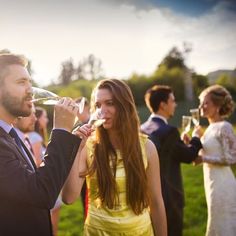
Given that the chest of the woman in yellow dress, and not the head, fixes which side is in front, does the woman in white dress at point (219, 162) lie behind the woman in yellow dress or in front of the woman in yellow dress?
behind

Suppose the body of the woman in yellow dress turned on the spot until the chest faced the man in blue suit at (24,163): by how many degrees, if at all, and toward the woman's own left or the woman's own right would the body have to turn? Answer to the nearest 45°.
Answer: approximately 45° to the woman's own right

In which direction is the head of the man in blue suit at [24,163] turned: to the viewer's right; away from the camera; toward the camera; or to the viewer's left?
to the viewer's right

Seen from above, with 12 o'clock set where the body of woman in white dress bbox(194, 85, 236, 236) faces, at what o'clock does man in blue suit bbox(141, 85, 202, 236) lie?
The man in blue suit is roughly at 12 o'clock from the woman in white dress.

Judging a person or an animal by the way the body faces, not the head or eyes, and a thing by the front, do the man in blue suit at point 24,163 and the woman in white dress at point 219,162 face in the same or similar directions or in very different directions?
very different directions

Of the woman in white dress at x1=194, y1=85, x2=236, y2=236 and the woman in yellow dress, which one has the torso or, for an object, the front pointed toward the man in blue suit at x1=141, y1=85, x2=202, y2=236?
the woman in white dress

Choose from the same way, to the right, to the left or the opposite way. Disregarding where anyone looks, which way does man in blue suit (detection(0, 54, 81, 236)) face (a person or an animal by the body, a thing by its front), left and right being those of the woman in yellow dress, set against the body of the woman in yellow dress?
to the left

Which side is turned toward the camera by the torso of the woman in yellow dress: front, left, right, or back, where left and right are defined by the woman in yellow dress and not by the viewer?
front

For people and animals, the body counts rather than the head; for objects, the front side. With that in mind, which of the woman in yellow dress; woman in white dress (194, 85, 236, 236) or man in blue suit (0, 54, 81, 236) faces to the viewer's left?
the woman in white dress

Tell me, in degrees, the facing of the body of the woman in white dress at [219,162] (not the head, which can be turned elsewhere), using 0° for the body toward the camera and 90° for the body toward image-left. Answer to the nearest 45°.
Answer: approximately 90°

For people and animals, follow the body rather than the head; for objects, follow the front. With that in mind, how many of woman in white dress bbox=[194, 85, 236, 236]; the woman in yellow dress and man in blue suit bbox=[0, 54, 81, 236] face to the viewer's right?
1

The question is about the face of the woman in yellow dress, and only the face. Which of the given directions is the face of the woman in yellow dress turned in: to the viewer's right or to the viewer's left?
to the viewer's left

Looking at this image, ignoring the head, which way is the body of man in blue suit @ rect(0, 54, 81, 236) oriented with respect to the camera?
to the viewer's right

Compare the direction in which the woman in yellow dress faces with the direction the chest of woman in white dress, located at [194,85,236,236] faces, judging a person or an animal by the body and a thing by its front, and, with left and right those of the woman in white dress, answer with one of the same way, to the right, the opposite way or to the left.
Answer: to the left

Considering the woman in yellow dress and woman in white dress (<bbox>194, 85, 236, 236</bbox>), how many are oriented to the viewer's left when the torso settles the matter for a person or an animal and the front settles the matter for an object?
1
